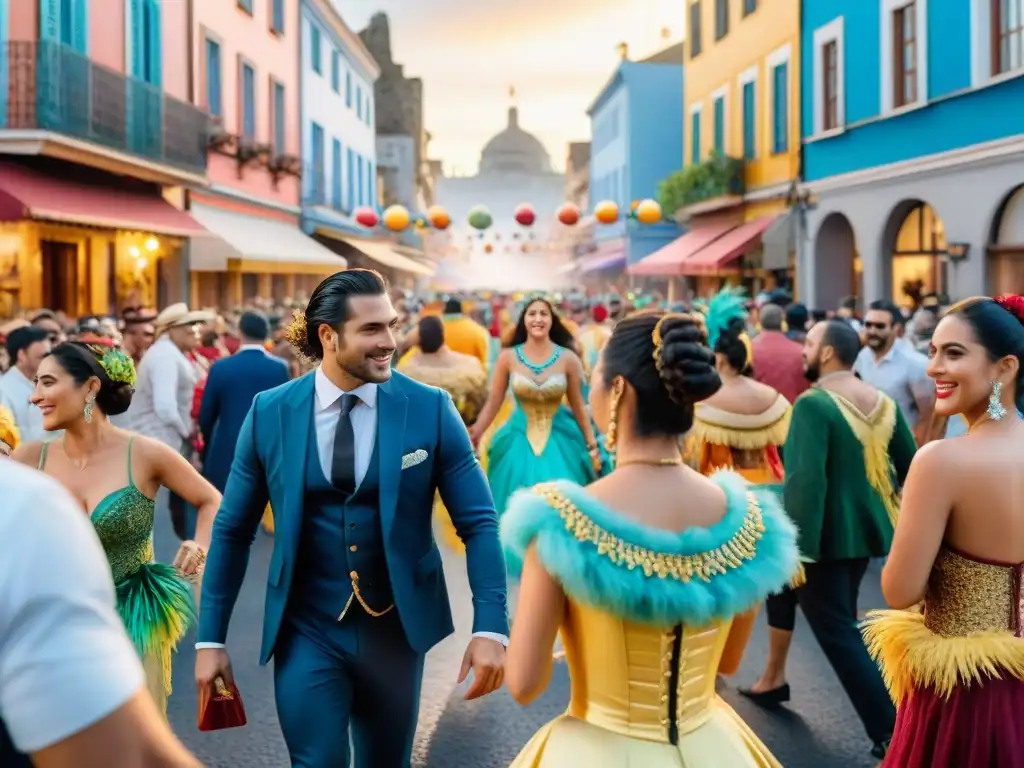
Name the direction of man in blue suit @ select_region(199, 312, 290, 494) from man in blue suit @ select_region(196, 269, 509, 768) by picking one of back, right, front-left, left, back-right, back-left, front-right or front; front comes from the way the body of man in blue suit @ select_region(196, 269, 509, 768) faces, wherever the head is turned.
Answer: back

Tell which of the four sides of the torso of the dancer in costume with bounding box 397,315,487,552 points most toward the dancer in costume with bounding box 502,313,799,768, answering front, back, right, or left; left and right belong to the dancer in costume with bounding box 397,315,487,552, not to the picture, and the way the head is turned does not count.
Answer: back

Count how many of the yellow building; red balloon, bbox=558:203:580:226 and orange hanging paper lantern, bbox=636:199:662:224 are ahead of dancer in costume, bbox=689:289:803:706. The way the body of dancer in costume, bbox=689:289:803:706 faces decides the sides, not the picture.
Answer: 3

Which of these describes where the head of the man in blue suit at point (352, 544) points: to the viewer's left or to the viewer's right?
to the viewer's right

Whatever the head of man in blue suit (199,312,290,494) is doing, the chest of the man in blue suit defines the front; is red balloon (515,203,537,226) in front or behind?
in front

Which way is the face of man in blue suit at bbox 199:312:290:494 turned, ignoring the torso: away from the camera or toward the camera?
away from the camera

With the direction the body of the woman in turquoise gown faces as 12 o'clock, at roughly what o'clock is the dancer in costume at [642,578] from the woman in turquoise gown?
The dancer in costume is roughly at 12 o'clock from the woman in turquoise gown.

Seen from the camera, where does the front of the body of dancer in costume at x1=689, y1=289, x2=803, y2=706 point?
away from the camera

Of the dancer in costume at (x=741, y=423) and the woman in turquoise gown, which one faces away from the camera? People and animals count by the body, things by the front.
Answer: the dancer in costume

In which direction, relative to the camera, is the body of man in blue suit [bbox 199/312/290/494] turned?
away from the camera

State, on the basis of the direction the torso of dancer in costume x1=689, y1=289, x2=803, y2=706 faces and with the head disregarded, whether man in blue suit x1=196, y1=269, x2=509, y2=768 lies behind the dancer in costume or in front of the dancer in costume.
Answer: behind
